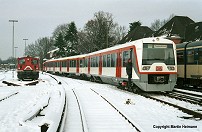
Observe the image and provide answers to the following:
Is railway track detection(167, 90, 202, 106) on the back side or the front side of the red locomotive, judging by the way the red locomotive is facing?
on the front side

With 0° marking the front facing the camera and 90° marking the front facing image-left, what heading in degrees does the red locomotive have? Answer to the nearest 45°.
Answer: approximately 0°
